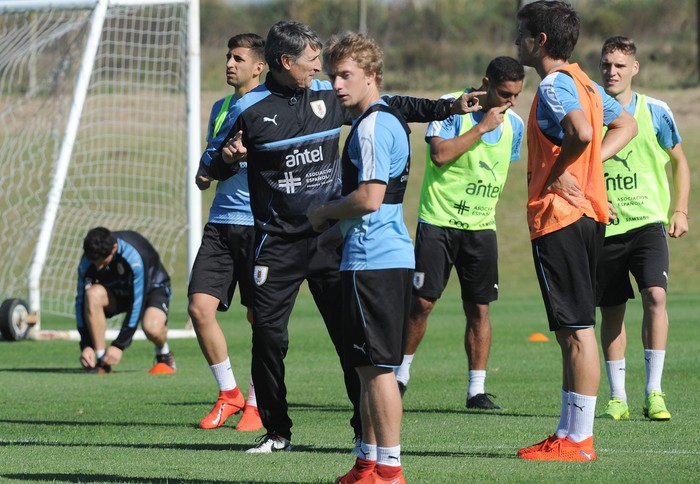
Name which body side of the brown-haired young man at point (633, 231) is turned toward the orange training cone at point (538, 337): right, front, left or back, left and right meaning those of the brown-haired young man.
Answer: back

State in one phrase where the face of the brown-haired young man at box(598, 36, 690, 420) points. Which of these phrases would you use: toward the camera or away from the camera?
toward the camera
